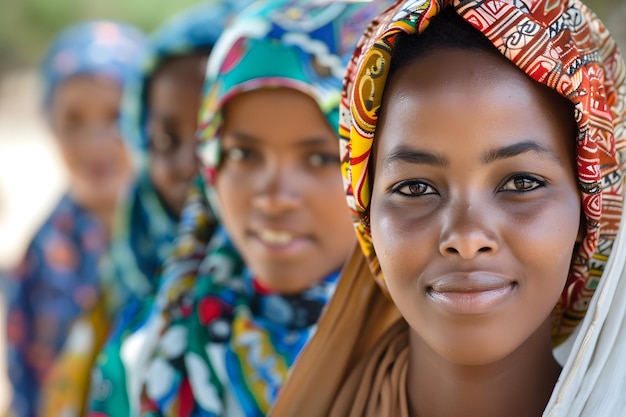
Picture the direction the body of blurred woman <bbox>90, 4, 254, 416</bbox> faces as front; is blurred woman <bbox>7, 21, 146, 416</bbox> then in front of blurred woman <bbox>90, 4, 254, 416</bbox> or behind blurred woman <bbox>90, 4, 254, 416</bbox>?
behind

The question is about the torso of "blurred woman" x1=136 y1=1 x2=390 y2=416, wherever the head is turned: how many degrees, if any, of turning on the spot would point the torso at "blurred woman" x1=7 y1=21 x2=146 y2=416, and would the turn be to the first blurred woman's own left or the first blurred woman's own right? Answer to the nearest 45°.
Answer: approximately 135° to the first blurred woman's own right

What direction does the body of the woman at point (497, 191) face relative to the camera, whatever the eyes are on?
toward the camera

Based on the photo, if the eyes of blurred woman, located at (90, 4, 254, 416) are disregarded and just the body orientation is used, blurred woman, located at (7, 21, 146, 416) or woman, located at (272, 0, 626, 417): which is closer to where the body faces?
the woman

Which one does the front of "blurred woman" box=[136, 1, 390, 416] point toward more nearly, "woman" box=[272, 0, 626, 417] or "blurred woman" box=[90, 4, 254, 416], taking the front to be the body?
the woman

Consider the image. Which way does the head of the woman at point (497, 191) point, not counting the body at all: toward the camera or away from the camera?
toward the camera

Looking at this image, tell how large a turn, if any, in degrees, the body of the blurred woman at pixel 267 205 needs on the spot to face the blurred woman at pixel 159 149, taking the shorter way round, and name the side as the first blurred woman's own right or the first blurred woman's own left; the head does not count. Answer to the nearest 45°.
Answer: approximately 135° to the first blurred woman's own right

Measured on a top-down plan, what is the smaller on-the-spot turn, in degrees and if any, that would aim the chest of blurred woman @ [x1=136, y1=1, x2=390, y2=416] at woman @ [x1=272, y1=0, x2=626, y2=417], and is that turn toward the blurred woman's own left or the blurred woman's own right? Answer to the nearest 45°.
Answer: approximately 45° to the blurred woman's own left

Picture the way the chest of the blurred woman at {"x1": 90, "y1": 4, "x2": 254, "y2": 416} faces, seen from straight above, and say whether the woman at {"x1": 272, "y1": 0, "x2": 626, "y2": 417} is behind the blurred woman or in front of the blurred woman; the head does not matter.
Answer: in front

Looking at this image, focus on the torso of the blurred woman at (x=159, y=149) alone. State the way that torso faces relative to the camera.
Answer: toward the camera

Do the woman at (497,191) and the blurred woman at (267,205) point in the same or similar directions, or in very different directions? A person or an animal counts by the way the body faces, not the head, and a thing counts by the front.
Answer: same or similar directions

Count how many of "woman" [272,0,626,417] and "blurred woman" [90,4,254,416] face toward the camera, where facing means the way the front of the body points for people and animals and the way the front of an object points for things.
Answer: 2

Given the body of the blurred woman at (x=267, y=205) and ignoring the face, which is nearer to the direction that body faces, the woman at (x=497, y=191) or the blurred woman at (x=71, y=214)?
the woman
